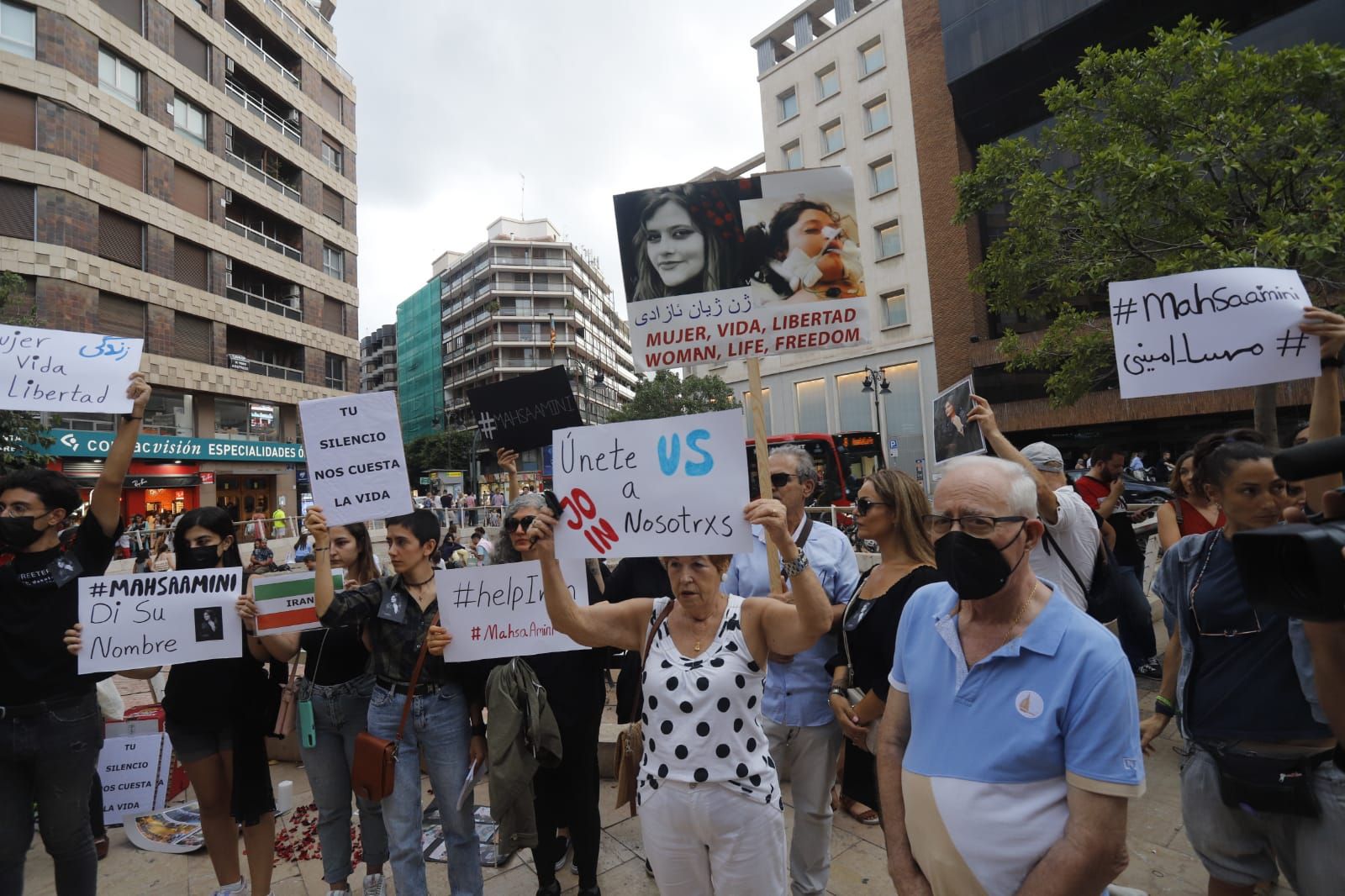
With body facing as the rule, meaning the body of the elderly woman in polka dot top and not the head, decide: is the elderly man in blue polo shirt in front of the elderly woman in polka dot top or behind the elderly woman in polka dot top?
in front

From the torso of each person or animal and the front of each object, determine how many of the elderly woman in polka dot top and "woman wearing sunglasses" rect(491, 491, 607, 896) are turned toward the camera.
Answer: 2

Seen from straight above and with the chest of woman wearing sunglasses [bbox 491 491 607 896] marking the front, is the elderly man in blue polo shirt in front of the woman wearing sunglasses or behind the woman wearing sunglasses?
in front

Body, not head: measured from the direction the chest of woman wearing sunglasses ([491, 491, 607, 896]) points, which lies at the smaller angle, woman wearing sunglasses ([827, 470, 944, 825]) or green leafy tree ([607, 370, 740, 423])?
the woman wearing sunglasses

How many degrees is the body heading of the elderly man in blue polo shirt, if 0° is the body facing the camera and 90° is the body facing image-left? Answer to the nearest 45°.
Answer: approximately 45°

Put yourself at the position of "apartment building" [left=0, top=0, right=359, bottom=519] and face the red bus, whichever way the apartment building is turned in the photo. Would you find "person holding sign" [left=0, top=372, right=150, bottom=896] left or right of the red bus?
right

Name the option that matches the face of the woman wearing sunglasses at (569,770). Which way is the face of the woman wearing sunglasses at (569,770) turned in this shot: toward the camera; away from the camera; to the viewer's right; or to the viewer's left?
toward the camera

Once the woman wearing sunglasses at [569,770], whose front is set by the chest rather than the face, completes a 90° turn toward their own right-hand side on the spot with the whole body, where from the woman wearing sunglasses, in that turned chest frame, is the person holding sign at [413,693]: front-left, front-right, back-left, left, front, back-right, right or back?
front

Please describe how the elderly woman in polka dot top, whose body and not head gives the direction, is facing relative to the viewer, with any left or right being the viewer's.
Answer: facing the viewer

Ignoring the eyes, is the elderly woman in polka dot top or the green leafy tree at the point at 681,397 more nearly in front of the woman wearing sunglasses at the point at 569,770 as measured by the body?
the elderly woman in polka dot top

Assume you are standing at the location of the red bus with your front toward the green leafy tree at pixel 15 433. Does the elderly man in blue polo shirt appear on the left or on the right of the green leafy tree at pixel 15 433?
left

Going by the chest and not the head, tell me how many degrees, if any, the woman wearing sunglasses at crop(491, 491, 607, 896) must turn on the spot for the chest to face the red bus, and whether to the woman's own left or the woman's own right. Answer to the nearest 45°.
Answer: approximately 135° to the woman's own left

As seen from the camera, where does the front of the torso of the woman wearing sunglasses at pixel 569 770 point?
toward the camera

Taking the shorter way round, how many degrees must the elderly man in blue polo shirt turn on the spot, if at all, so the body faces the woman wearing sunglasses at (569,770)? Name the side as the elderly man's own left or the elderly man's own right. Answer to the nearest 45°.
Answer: approximately 90° to the elderly man's own right

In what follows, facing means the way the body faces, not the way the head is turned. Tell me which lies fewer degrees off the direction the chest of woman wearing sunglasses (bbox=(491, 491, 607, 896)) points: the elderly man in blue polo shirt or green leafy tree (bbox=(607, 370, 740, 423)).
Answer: the elderly man in blue polo shirt
